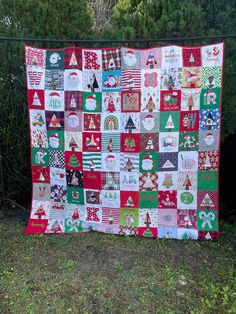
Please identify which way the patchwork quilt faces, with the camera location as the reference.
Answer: facing the viewer

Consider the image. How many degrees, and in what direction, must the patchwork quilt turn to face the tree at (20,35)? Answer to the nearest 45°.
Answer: approximately 135° to its right
